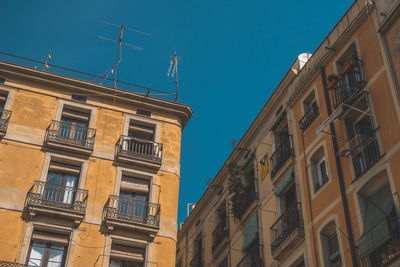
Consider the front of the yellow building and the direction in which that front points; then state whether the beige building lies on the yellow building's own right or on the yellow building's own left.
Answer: on the yellow building's own left

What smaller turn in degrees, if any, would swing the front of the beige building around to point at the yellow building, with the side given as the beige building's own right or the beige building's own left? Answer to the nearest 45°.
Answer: approximately 45° to the beige building's own right

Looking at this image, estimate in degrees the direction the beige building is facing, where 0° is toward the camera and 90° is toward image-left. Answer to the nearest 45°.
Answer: approximately 45°

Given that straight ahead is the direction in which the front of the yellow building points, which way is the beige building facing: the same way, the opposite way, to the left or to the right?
to the right
